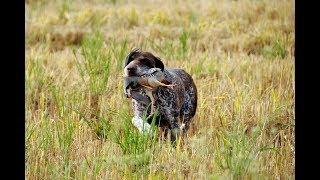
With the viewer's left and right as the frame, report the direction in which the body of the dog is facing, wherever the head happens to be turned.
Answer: facing the viewer and to the left of the viewer
